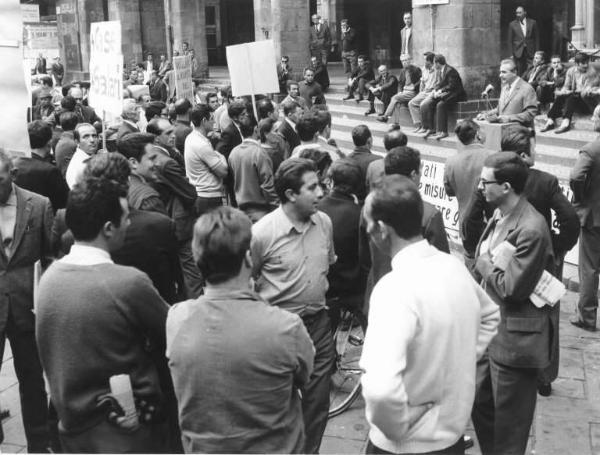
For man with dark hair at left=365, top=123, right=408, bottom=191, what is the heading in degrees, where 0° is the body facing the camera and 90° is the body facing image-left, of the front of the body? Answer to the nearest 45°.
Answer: approximately 225°

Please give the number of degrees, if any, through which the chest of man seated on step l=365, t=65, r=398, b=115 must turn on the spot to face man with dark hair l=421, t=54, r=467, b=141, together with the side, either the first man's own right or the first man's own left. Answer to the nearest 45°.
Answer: approximately 45° to the first man's own left

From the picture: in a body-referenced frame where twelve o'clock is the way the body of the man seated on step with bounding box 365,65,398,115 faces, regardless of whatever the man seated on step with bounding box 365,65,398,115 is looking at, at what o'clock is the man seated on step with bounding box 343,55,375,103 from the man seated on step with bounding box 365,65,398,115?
the man seated on step with bounding box 343,55,375,103 is roughly at 4 o'clock from the man seated on step with bounding box 365,65,398,115.

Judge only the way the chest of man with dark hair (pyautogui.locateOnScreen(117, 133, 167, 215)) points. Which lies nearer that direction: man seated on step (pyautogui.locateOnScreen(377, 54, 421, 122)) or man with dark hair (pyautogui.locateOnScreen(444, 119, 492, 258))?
the man with dark hair

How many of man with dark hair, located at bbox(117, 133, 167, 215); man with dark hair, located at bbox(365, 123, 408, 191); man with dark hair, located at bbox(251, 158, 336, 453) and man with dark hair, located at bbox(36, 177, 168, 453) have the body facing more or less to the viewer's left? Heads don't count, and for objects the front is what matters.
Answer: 0

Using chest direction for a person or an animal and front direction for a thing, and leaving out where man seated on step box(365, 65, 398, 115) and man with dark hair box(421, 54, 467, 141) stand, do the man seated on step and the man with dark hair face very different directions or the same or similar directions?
same or similar directions

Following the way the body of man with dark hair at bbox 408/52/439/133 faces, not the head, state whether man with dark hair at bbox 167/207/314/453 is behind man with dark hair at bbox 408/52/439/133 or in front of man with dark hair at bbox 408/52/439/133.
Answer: in front

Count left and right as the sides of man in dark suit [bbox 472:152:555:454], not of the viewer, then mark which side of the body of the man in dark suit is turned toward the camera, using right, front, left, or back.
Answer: left

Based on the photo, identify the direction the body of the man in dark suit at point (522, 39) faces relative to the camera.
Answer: toward the camera

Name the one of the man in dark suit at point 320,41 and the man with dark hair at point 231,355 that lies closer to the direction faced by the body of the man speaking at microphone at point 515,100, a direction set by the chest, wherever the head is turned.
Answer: the man with dark hair

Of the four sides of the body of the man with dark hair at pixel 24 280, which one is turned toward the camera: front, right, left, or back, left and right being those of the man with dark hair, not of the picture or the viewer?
front

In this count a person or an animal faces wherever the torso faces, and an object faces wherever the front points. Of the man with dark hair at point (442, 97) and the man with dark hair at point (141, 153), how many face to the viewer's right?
1

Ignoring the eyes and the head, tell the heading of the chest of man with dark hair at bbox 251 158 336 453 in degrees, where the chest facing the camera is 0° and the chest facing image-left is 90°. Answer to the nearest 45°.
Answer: approximately 315°

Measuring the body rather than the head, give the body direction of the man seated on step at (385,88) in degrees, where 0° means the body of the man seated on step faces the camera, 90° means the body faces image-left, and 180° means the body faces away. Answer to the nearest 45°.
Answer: approximately 45°

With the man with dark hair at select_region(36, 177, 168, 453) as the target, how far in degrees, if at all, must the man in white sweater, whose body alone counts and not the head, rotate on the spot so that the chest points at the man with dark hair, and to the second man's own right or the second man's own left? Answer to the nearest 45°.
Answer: approximately 45° to the second man's own left

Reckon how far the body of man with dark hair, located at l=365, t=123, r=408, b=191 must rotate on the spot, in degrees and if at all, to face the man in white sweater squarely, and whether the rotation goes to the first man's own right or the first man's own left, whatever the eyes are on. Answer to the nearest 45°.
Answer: approximately 135° to the first man's own right

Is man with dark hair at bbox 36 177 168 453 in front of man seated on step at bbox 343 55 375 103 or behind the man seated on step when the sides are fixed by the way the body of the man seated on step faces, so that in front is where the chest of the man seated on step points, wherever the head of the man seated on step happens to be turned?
in front

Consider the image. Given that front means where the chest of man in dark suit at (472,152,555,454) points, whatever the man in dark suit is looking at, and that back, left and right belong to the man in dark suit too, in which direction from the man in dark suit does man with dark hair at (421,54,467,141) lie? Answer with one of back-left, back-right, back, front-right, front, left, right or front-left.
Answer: right

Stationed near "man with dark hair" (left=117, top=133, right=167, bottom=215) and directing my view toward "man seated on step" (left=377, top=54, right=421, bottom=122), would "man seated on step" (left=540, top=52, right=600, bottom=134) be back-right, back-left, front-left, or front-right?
front-right
